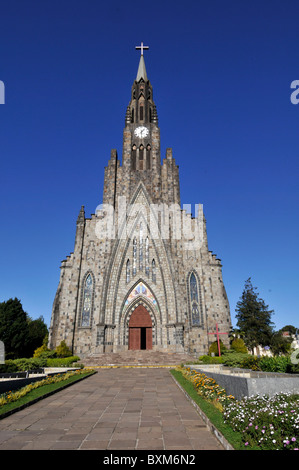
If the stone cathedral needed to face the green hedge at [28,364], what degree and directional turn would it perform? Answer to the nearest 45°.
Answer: approximately 45° to its right

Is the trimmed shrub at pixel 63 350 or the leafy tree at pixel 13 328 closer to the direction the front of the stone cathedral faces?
the trimmed shrub

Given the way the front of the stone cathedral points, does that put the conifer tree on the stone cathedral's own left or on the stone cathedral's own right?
on the stone cathedral's own left

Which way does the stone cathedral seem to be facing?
toward the camera

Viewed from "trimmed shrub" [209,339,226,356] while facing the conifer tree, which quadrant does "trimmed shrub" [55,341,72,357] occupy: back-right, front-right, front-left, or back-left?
back-left

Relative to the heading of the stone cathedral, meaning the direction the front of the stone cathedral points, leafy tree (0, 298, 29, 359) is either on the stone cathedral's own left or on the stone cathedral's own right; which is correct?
on the stone cathedral's own right
